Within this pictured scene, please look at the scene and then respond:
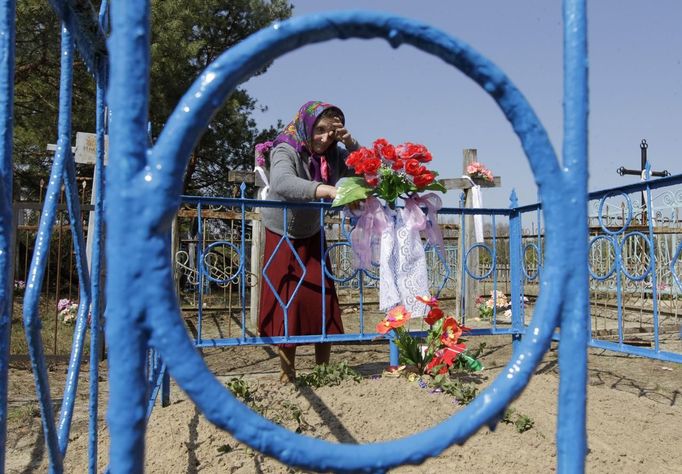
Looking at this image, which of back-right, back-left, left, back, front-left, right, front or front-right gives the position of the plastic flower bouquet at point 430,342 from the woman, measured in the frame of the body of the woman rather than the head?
front-left

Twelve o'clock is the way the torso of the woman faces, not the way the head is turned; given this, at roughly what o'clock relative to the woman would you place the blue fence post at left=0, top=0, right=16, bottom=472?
The blue fence post is roughly at 2 o'clock from the woman.

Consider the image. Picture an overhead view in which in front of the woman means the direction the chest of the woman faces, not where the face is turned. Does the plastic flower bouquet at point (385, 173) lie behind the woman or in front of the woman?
in front

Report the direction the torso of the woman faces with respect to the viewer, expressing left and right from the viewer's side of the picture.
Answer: facing the viewer and to the right of the viewer

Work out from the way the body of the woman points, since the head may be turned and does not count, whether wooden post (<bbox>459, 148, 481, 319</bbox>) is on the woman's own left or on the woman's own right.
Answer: on the woman's own left

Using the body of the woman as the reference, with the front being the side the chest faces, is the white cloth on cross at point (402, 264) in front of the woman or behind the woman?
in front

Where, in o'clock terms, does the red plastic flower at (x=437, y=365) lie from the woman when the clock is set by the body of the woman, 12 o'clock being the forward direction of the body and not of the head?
The red plastic flower is roughly at 11 o'clock from the woman.

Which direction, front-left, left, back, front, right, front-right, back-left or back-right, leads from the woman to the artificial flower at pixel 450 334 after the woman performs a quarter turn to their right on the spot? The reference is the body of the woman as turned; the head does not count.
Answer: back-left
